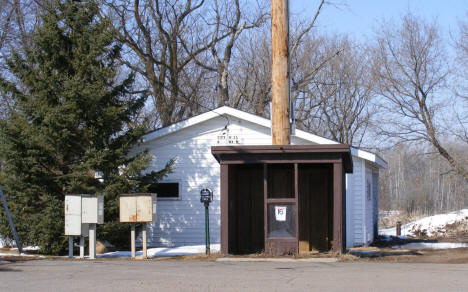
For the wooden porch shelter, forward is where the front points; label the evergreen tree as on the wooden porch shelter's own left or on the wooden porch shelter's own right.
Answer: on the wooden porch shelter's own right

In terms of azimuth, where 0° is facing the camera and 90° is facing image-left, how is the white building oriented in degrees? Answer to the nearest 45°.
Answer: approximately 0°

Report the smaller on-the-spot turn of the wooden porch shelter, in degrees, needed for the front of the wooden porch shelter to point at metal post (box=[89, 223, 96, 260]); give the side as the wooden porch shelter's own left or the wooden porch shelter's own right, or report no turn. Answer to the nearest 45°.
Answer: approximately 90° to the wooden porch shelter's own right

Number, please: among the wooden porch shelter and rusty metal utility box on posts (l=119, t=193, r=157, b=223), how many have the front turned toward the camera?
2

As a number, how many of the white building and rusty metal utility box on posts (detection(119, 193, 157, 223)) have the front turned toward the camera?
2
